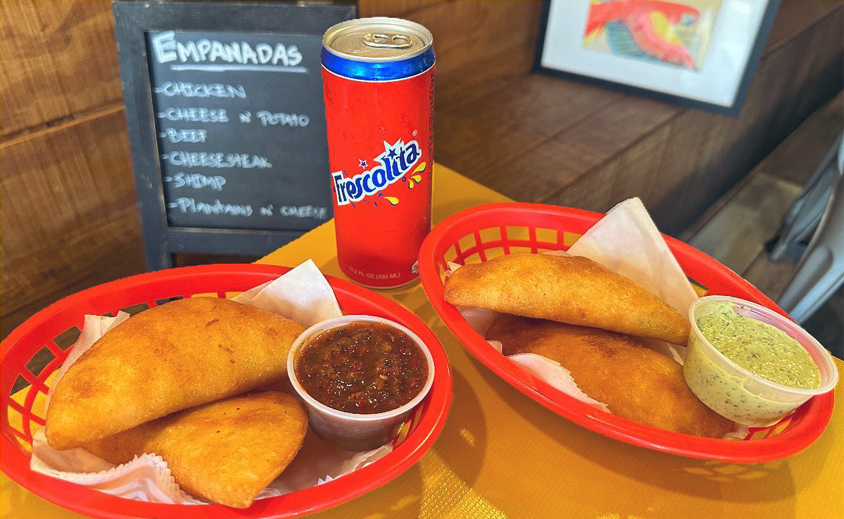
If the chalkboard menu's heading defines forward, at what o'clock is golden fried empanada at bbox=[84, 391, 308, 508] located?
The golden fried empanada is roughly at 12 o'clock from the chalkboard menu.

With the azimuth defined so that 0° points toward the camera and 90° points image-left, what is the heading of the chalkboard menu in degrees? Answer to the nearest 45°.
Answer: approximately 0°

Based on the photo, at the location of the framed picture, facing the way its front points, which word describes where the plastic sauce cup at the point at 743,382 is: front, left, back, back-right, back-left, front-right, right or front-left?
front-left

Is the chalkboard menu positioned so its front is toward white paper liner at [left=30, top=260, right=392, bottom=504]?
yes

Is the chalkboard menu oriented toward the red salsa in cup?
yes

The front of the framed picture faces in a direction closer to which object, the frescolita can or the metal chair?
the frescolita can

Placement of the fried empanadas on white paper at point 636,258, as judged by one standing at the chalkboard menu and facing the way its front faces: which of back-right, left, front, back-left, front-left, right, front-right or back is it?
front-left

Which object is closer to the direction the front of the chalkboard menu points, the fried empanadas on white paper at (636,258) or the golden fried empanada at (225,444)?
the golden fried empanada

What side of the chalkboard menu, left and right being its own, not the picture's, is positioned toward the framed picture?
left

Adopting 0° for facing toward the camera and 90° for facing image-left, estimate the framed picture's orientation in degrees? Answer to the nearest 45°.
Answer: approximately 45°
